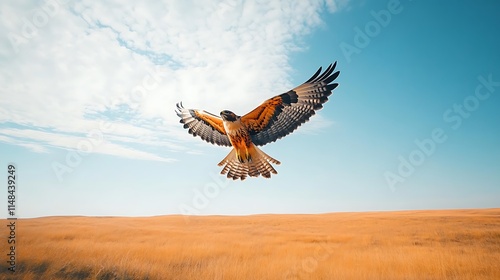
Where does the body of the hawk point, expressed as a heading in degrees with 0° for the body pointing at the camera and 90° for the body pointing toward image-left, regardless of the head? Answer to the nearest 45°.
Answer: approximately 45°
